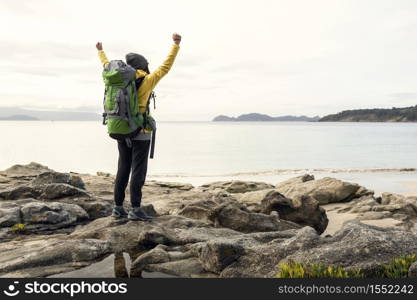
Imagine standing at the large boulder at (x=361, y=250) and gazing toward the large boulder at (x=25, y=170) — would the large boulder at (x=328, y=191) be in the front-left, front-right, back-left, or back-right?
front-right

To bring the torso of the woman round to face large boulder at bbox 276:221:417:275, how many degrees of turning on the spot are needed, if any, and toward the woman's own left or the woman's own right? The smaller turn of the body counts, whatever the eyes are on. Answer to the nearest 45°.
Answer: approximately 90° to the woman's own right

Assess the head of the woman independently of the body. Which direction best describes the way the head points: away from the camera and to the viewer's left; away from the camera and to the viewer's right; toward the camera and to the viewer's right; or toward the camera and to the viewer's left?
away from the camera and to the viewer's right

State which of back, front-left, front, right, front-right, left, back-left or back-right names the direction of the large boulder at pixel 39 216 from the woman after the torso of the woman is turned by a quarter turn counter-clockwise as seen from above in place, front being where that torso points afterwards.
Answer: front

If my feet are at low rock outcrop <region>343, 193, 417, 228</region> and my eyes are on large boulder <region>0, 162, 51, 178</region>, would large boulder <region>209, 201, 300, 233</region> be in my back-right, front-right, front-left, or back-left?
front-left

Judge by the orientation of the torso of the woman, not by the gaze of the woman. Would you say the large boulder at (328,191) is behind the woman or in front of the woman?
in front

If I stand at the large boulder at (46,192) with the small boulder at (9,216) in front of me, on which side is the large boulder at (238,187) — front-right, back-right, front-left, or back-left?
back-left

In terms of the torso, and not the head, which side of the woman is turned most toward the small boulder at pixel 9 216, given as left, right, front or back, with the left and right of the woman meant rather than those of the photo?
left

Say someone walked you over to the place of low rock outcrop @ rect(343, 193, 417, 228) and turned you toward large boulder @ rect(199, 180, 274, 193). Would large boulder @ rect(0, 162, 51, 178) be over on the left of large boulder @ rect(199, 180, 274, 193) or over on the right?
left

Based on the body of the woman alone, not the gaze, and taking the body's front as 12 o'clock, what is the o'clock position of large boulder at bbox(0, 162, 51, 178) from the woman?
The large boulder is roughly at 10 o'clock from the woman.

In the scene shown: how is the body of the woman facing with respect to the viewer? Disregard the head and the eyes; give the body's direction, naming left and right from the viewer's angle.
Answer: facing away from the viewer and to the right of the viewer

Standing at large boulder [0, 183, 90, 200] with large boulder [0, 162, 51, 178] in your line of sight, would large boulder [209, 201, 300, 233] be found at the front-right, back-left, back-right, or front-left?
back-right

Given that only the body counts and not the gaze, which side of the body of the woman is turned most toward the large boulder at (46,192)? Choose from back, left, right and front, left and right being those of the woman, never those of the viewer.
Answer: left

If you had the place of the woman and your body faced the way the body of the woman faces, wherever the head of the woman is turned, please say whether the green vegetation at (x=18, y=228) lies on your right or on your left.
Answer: on your left

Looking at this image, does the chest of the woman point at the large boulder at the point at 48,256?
no
